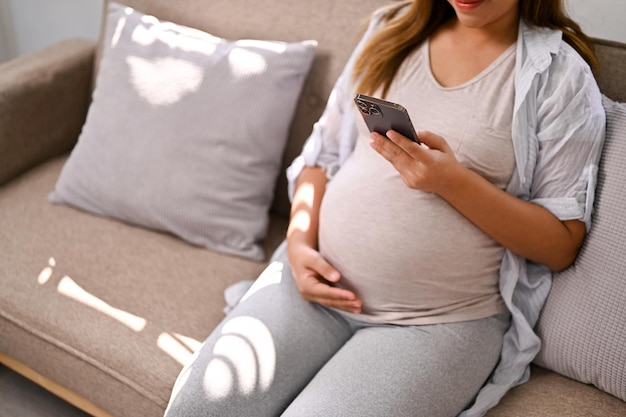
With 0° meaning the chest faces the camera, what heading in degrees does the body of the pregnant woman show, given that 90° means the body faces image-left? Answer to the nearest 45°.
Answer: approximately 45°

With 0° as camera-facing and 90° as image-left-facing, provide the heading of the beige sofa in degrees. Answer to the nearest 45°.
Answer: approximately 45°

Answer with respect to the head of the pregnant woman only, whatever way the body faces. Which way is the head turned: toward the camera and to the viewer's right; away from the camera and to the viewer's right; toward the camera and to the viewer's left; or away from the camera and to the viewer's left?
toward the camera and to the viewer's left

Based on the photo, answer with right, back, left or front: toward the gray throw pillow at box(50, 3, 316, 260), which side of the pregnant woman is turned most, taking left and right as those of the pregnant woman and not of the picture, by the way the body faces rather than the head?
right
